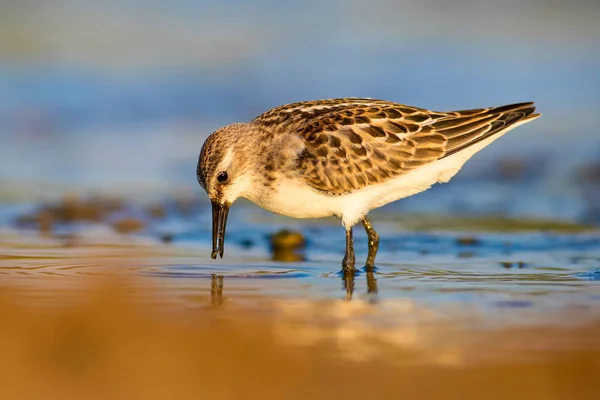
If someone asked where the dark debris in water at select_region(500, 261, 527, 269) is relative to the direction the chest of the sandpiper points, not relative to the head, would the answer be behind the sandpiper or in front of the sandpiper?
behind

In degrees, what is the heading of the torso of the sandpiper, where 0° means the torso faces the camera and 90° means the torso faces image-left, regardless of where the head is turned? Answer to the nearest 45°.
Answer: approximately 90°

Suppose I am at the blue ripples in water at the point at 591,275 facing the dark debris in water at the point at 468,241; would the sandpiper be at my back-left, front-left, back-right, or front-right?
front-left

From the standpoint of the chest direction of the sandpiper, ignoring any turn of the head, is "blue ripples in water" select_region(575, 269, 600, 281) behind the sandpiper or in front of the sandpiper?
behind

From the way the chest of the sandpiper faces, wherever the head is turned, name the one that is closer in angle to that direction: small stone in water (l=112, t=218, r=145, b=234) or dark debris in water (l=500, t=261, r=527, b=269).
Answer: the small stone in water

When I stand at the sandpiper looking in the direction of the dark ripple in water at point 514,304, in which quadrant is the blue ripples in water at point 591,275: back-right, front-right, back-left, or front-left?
front-left

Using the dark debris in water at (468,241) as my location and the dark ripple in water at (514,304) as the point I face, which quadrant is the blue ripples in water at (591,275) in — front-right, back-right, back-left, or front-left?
front-left

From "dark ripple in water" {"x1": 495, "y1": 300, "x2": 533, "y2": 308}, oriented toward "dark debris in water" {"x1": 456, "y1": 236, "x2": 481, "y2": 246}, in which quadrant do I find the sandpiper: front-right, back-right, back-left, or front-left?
front-left

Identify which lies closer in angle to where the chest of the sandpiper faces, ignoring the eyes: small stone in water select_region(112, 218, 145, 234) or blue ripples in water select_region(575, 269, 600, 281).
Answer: the small stone in water

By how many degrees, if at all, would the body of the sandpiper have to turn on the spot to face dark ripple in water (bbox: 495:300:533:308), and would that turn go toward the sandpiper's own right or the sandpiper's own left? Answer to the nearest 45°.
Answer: approximately 135° to the sandpiper's own left

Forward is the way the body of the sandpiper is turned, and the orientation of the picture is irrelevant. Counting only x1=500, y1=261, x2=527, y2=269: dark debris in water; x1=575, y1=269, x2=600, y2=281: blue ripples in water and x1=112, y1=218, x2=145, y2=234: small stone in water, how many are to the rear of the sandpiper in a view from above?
2

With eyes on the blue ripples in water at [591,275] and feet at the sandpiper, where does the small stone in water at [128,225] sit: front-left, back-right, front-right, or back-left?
back-left

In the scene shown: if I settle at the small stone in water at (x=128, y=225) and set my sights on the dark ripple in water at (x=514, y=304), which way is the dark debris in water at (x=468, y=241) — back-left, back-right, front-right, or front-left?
front-left
